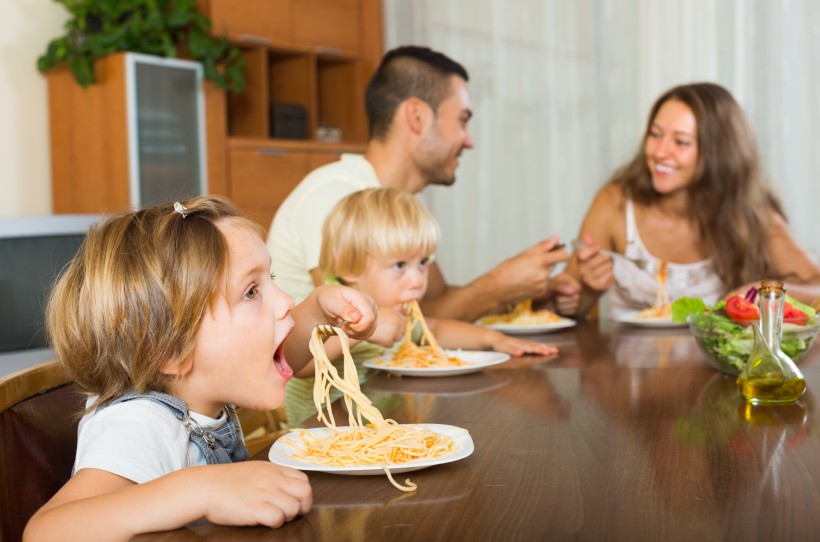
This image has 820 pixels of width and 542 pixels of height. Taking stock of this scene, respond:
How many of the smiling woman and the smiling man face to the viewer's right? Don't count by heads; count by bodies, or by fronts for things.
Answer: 1

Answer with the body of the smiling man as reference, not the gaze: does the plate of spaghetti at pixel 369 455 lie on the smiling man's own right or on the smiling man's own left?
on the smiling man's own right

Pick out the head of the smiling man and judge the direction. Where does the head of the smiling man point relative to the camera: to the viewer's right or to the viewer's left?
to the viewer's right

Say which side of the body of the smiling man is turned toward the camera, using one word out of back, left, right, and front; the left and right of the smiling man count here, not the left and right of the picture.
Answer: right

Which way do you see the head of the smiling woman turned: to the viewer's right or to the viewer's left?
to the viewer's left

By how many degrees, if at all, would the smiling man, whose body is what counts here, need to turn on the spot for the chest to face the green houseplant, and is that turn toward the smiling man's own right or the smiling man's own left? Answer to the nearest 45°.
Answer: approximately 135° to the smiling man's own left

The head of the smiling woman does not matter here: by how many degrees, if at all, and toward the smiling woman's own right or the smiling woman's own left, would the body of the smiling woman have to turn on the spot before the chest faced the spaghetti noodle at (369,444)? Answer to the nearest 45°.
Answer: approximately 45° to the smiling woman's own left

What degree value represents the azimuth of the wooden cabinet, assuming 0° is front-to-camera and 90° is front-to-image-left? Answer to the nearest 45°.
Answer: approximately 315°

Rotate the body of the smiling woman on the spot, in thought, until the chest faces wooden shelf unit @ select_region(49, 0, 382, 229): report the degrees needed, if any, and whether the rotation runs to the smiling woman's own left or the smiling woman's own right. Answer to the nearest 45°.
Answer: approximately 90° to the smiling woman's own right
